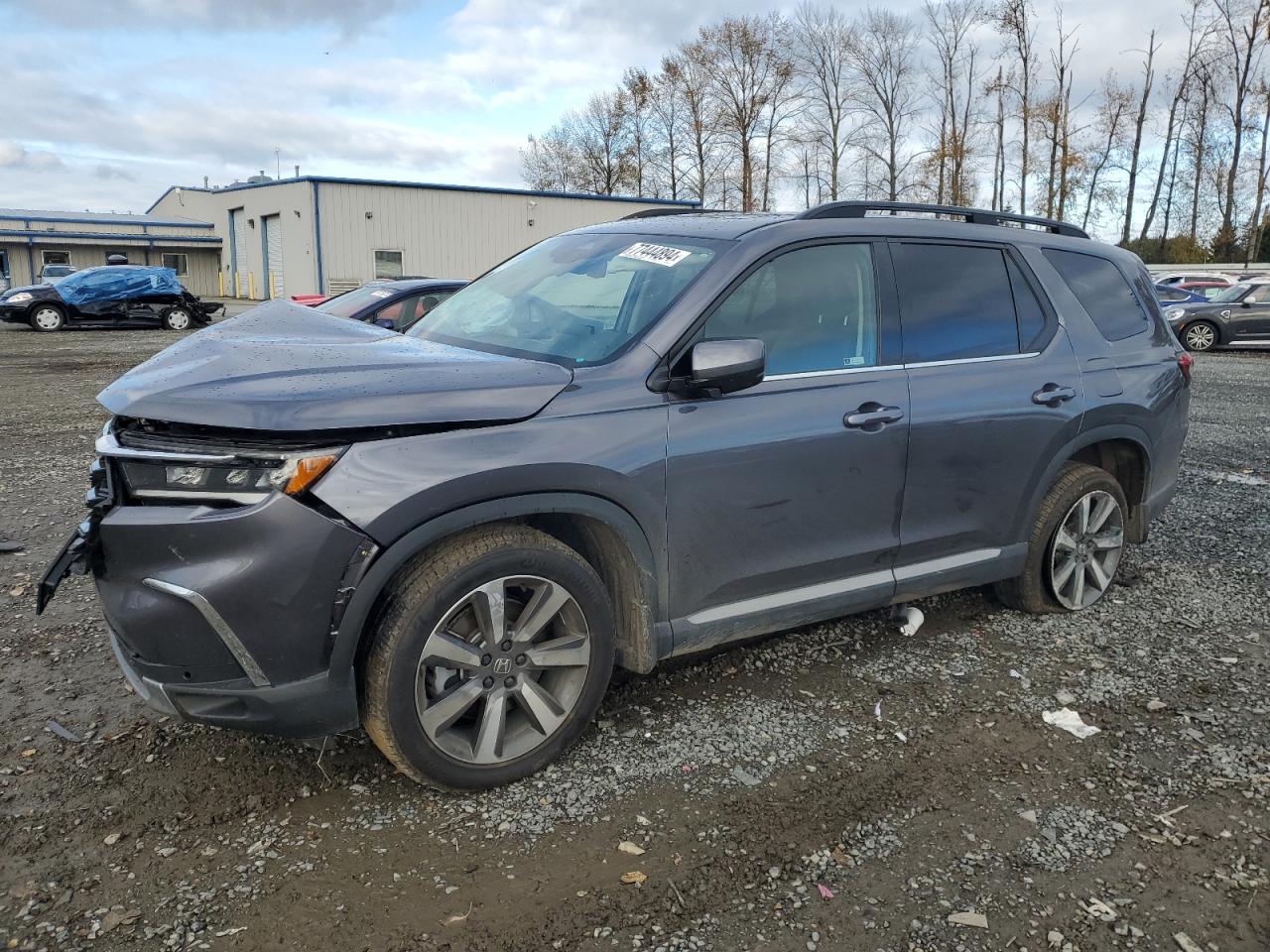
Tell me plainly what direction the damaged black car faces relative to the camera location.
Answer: facing to the left of the viewer

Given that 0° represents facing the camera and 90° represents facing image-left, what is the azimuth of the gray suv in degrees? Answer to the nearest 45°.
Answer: approximately 45°

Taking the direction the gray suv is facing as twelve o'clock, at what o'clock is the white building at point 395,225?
The white building is roughly at 4 o'clock from the gray suv.

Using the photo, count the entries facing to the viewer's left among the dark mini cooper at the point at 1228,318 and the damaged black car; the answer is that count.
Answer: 2

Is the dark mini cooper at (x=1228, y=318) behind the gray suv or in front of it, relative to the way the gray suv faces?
behind

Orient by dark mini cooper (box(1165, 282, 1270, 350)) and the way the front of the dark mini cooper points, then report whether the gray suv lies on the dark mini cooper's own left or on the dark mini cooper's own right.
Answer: on the dark mini cooper's own left

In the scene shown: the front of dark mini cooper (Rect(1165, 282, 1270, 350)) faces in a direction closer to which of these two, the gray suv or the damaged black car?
the damaged black car

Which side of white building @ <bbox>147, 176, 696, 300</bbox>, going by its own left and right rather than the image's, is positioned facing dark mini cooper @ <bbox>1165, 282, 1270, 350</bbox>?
left

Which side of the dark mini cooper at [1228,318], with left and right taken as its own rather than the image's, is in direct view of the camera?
left
